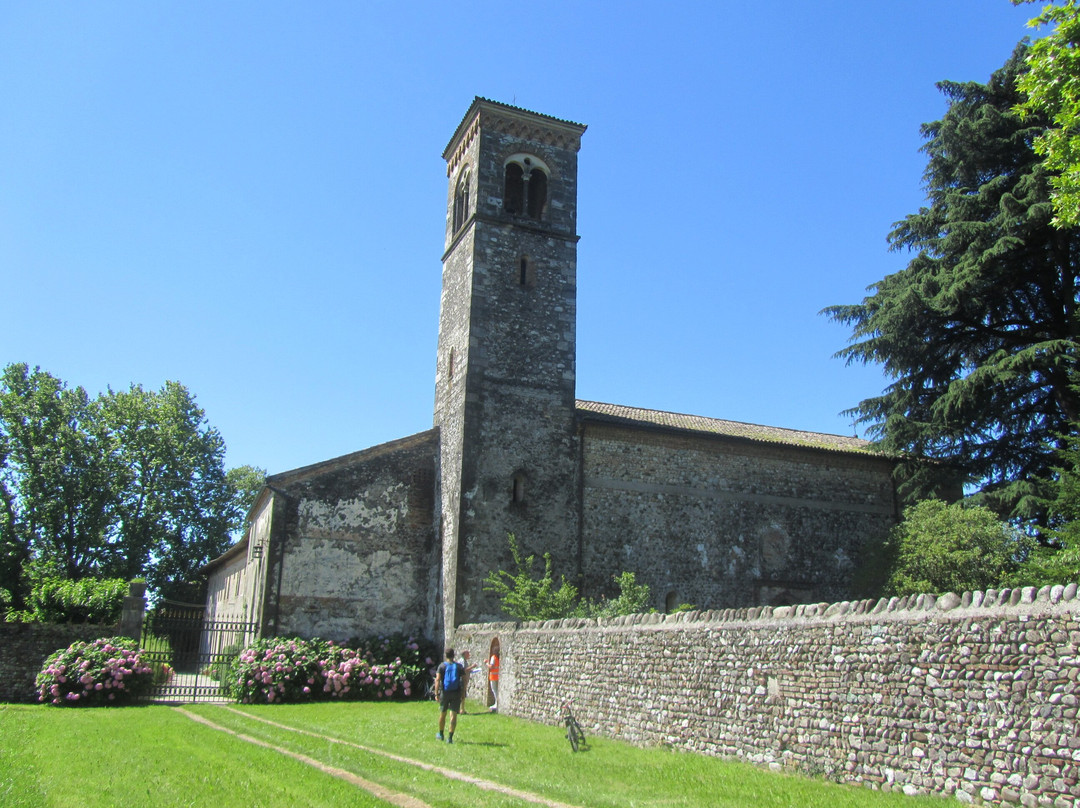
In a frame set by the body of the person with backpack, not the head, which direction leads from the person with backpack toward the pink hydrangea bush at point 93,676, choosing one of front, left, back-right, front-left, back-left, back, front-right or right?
front-left

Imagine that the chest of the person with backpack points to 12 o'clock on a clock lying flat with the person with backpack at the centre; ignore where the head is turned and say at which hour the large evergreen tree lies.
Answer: The large evergreen tree is roughly at 2 o'clock from the person with backpack.

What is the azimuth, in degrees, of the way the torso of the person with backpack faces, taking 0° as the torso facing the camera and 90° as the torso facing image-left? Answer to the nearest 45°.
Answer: approximately 180°

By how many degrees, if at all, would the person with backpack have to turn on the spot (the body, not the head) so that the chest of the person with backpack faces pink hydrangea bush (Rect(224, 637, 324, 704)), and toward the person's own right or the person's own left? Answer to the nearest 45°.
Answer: approximately 45° to the person's own left

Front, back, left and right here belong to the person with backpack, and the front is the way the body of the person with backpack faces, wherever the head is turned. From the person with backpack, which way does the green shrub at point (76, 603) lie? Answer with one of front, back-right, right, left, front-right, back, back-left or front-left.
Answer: front-left

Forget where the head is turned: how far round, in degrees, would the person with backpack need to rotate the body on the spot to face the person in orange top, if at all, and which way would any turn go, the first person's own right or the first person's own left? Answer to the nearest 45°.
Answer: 0° — they already face them

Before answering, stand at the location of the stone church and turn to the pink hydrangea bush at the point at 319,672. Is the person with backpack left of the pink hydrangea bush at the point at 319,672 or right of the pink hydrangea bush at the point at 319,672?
left
